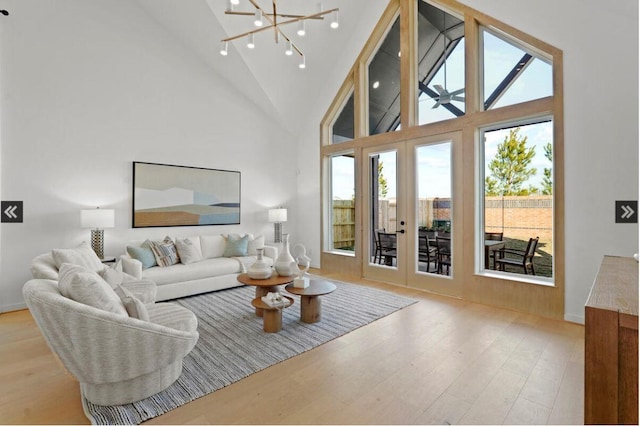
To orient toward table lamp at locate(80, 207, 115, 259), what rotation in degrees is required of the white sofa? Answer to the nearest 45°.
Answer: approximately 135° to its right

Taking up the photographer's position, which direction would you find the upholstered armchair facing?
facing away from the viewer and to the right of the viewer

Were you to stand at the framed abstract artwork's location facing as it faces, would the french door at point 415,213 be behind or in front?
in front

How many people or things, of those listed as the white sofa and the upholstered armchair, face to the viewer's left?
0

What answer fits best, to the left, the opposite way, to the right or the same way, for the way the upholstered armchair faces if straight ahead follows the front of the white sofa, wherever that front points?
to the left

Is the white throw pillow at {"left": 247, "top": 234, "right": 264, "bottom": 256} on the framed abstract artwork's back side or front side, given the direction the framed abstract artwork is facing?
on the front side

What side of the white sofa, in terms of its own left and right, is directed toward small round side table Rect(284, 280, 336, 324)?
front

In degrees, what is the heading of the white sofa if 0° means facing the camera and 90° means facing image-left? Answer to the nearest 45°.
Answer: approximately 315°

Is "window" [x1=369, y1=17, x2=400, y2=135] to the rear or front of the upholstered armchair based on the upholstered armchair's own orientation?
to the front

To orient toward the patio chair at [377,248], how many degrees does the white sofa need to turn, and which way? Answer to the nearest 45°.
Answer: approximately 45° to its left

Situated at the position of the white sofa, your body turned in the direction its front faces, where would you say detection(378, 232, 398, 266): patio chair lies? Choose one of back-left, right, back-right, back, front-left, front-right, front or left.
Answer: front-left
